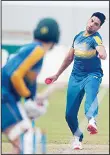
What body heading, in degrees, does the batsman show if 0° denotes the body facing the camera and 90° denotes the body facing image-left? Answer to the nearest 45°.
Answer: approximately 270°
